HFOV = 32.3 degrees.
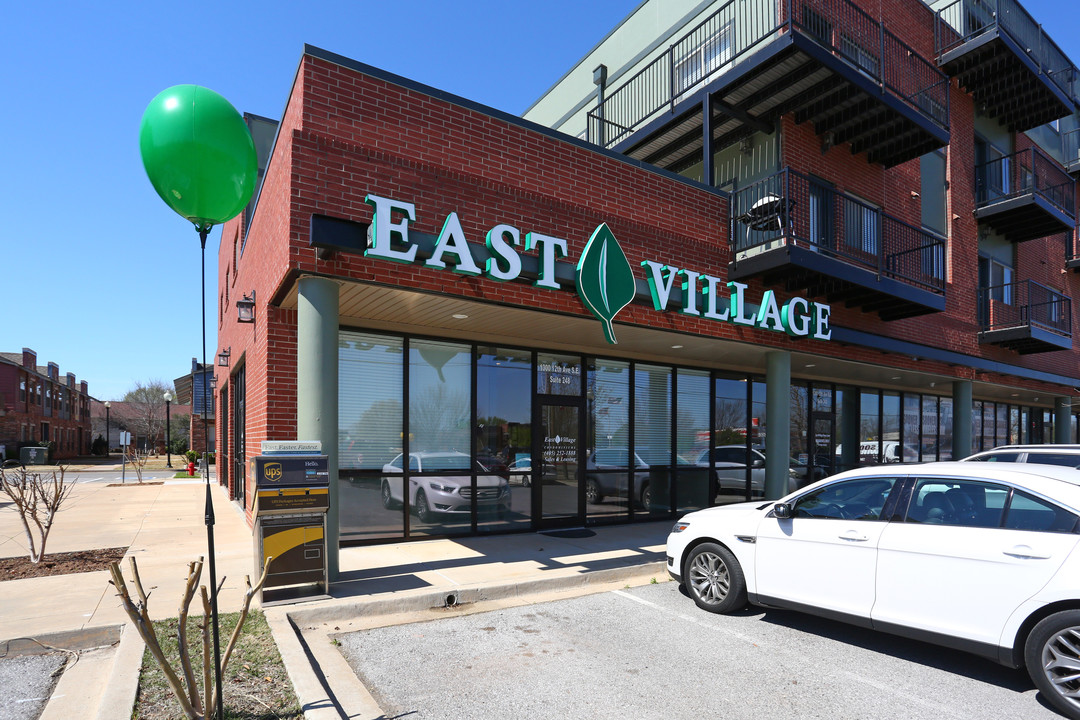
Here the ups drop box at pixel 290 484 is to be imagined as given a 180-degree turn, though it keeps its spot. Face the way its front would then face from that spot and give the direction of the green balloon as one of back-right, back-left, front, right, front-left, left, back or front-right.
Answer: back

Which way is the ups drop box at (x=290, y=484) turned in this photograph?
toward the camera

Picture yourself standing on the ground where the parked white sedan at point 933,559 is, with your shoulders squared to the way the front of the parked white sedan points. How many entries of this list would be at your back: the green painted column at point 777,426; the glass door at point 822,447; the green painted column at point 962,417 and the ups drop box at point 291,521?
0

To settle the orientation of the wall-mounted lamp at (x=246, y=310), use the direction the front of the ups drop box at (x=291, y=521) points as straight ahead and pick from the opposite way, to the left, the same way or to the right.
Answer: to the right

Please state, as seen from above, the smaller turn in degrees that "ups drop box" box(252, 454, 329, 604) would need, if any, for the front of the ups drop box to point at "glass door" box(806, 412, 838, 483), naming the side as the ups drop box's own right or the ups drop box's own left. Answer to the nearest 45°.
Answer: approximately 135° to the ups drop box's own left

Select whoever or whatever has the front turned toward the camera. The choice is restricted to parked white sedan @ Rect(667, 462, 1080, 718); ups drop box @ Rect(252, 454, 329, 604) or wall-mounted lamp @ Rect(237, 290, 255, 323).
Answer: the ups drop box

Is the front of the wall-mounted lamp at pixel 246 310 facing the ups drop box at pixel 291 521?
no

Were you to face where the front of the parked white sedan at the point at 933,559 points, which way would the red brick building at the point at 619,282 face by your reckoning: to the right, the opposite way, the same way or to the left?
the opposite way

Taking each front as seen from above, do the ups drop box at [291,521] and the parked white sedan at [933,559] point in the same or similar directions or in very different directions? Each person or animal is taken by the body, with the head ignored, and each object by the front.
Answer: very different directions

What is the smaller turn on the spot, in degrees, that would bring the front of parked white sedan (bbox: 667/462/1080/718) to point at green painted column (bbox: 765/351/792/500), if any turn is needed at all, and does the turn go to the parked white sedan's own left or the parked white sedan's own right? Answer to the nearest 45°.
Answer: approximately 45° to the parked white sedan's own right

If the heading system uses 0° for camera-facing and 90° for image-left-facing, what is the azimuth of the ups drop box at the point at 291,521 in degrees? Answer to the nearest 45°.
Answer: approximately 0°

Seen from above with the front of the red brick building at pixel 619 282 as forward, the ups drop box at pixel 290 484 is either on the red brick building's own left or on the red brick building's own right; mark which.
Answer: on the red brick building's own right

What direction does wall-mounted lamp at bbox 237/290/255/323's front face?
to the viewer's left

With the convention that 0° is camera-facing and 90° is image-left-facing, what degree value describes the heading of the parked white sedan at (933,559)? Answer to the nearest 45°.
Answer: approximately 135°

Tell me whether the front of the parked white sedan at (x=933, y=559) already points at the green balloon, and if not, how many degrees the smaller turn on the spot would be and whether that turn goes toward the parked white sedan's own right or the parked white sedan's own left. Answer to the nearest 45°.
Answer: approximately 90° to the parked white sedan's own left

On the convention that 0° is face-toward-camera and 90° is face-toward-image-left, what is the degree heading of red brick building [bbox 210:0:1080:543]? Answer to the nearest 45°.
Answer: approximately 315°

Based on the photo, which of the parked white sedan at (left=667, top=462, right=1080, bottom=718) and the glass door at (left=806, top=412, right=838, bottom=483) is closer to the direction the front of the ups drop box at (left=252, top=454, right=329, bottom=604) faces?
the parked white sedan
